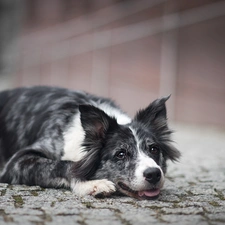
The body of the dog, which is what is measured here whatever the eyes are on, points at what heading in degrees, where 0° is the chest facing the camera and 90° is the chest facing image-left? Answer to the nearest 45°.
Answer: approximately 315°
